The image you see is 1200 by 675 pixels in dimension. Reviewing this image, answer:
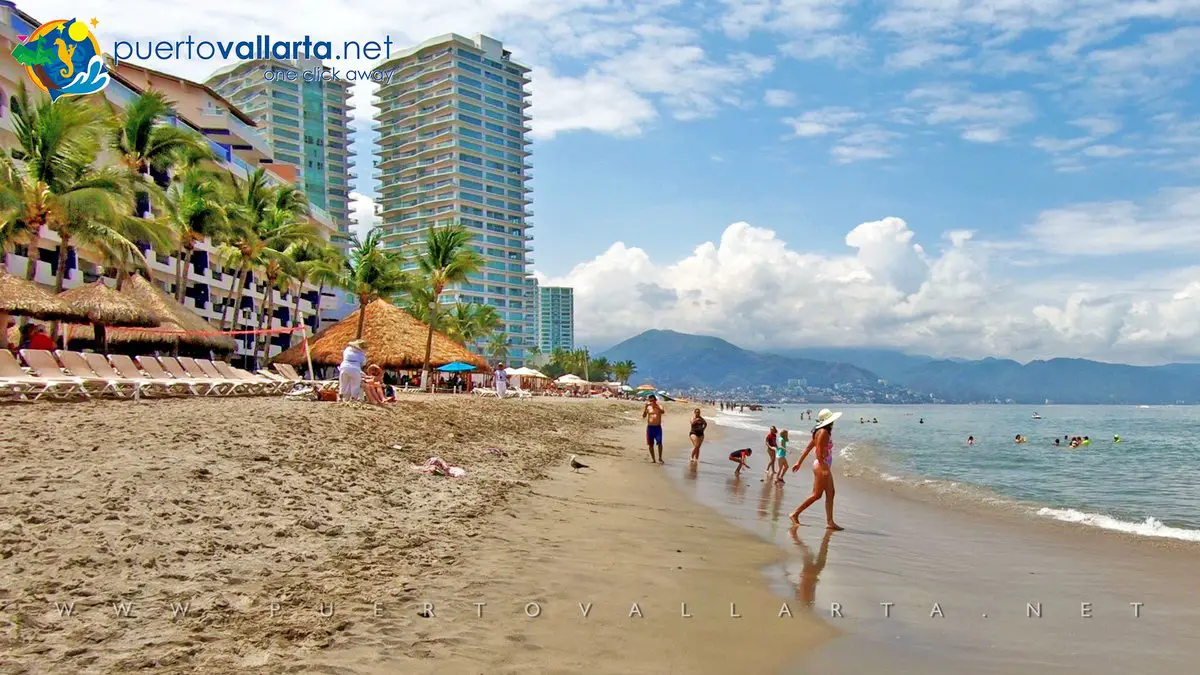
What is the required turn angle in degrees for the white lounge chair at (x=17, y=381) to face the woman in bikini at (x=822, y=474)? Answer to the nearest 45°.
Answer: approximately 45° to its right

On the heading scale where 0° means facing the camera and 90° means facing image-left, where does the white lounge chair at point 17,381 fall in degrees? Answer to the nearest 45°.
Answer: approximately 270°
